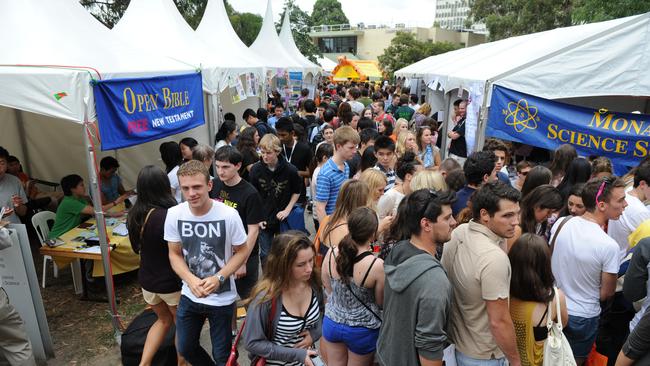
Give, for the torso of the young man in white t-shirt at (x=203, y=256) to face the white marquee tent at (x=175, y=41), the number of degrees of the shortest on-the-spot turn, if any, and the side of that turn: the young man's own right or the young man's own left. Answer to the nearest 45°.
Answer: approximately 180°

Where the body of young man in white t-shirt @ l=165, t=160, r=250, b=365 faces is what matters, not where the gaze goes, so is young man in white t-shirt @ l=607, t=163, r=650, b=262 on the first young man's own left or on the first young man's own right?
on the first young man's own left

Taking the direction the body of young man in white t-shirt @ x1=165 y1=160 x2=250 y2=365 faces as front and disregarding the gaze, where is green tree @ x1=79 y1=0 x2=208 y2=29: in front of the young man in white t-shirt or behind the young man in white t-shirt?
behind

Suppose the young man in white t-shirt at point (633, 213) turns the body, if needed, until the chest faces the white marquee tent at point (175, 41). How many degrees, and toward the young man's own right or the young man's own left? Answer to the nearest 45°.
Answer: approximately 180°
